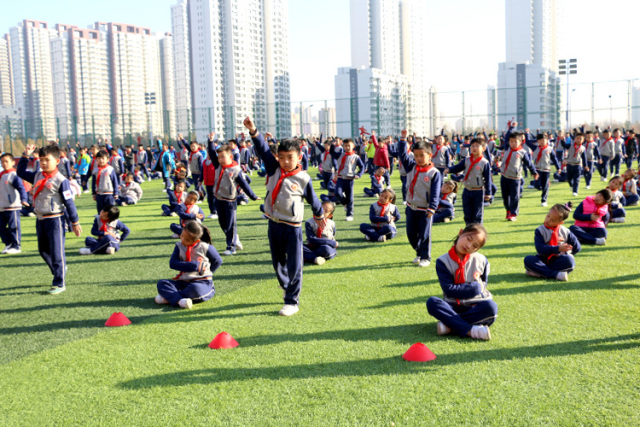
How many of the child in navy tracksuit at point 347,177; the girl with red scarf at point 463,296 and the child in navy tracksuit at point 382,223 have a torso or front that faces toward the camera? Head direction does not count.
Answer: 3

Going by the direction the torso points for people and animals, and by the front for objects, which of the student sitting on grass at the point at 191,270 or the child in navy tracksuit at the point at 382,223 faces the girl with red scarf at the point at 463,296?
the child in navy tracksuit

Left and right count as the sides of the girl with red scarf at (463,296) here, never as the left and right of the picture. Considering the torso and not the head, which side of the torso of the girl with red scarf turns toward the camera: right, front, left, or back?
front

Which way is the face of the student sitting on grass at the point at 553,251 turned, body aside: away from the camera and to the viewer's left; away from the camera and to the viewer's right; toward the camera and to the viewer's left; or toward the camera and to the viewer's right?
toward the camera and to the viewer's left

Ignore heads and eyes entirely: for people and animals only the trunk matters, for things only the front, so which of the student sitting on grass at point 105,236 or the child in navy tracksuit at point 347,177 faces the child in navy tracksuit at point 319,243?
the child in navy tracksuit at point 347,177

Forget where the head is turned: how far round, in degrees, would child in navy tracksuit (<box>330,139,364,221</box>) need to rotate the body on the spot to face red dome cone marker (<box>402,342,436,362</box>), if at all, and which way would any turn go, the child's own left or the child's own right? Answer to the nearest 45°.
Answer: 0° — they already face it

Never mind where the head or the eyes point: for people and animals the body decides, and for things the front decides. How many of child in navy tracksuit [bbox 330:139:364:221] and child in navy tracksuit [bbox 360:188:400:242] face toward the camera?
2

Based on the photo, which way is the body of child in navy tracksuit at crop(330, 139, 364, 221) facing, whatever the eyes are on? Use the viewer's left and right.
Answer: facing the viewer

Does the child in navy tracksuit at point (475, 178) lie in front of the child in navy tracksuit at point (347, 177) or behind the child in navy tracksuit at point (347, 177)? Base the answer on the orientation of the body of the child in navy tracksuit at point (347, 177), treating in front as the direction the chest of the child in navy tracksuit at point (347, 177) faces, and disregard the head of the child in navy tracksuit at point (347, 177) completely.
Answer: in front

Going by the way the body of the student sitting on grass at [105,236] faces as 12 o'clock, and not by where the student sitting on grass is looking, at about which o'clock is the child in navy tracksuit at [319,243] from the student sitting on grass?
The child in navy tracksuit is roughly at 9 o'clock from the student sitting on grass.

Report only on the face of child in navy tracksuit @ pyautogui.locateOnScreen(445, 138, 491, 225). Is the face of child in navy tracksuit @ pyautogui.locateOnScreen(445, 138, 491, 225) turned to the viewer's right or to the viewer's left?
to the viewer's left
